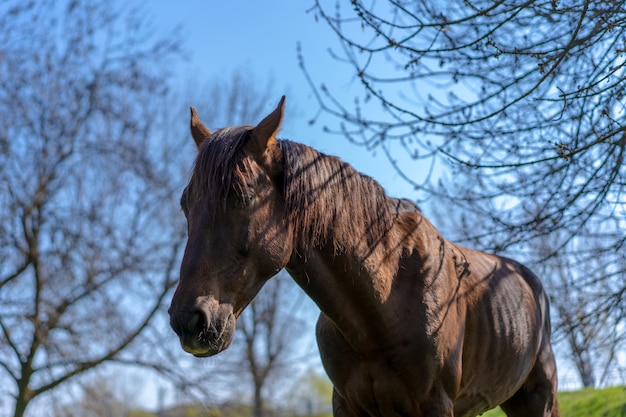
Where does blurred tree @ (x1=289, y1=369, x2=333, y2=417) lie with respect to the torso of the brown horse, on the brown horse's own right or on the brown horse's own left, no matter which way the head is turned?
on the brown horse's own right
